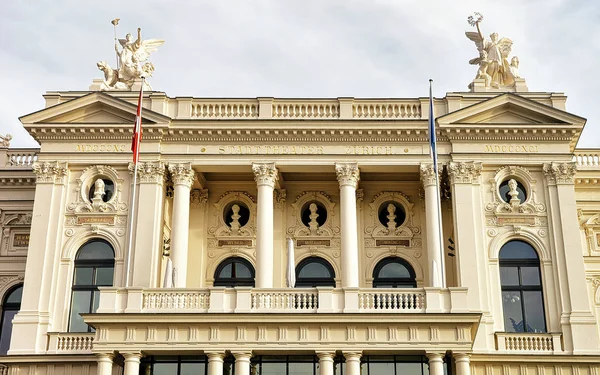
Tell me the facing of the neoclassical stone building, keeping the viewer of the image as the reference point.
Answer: facing the viewer
